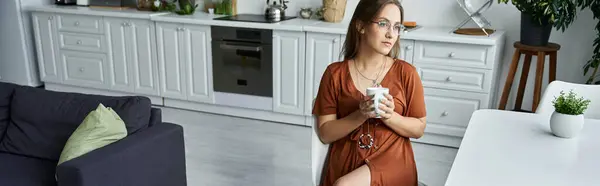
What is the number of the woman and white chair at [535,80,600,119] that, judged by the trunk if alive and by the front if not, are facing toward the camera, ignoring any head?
2

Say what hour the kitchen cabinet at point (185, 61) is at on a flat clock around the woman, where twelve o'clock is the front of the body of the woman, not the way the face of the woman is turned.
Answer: The kitchen cabinet is roughly at 5 o'clock from the woman.

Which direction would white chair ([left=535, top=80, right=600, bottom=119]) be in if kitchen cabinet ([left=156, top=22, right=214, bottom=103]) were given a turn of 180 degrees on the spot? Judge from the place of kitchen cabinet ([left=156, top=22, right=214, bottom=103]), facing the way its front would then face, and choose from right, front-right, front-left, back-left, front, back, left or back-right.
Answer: right

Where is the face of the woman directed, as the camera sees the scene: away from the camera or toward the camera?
toward the camera

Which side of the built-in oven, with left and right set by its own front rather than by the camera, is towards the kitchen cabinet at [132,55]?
right

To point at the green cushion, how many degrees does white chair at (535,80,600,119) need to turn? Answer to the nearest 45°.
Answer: approximately 45° to its right

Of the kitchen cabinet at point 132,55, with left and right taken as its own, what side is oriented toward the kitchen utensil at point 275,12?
left

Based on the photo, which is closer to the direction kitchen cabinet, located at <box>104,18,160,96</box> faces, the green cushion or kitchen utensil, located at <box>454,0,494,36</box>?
the green cushion

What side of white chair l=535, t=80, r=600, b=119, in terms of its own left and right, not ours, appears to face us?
front

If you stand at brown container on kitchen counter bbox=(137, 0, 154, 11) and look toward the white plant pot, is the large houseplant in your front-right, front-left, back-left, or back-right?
front-left

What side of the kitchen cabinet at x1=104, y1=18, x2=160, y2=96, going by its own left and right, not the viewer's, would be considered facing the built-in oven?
left

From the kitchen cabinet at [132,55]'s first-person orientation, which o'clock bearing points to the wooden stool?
The wooden stool is roughly at 9 o'clock from the kitchen cabinet.

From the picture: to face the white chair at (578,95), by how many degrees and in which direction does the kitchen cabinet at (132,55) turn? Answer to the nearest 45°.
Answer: approximately 90° to its left

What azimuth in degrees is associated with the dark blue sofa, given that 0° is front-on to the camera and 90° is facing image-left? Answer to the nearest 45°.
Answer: approximately 45°

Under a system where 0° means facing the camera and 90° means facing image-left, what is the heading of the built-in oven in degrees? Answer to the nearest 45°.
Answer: approximately 45°

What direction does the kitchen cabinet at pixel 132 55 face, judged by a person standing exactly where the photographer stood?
facing the viewer and to the left of the viewer

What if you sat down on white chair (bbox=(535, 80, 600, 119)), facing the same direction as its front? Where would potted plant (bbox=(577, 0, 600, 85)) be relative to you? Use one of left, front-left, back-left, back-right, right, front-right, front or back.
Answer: back

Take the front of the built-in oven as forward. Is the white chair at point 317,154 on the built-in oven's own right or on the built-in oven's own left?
on the built-in oven's own left

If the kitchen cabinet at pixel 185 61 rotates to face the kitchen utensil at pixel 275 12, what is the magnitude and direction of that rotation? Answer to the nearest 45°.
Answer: approximately 135° to its left

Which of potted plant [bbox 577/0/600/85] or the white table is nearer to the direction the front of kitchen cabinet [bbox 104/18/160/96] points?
the white table
